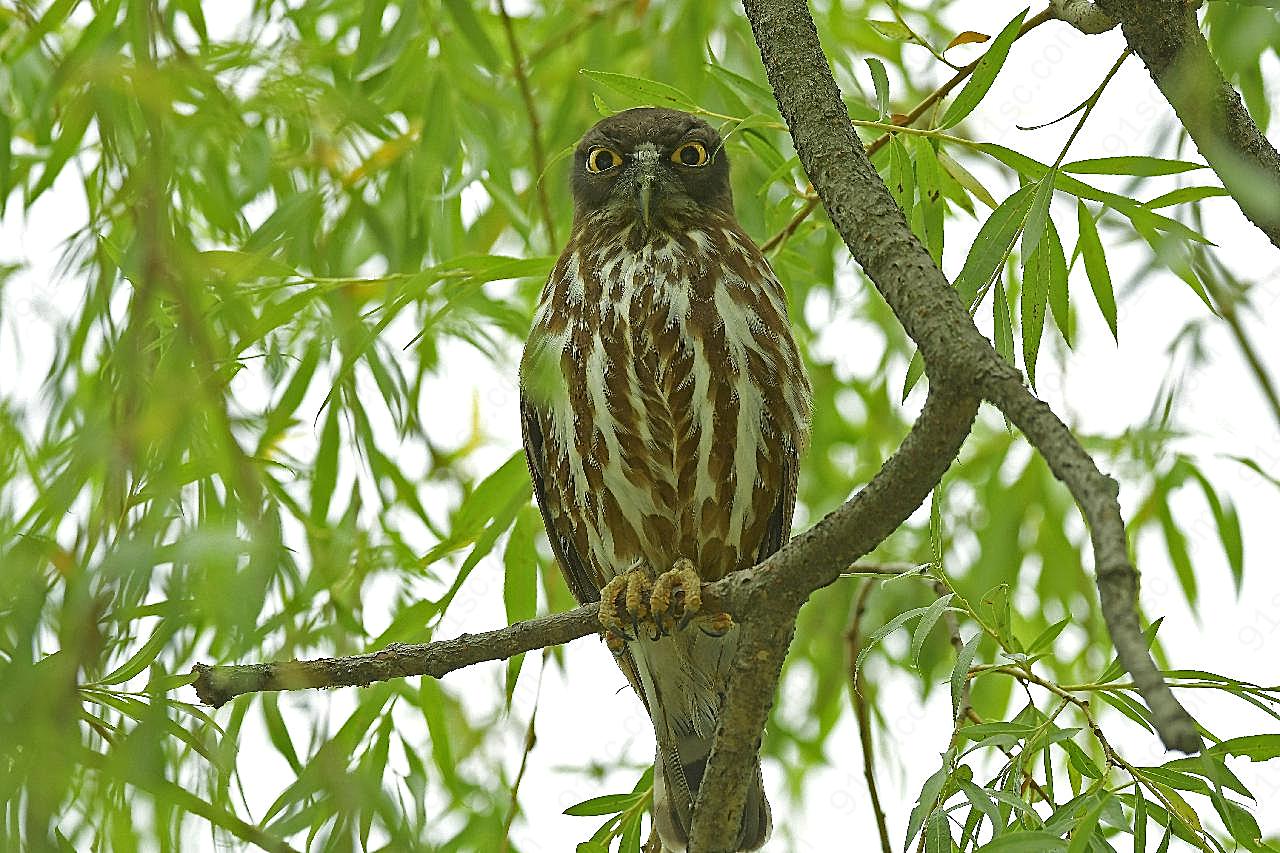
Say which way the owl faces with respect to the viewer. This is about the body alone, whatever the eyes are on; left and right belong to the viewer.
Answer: facing the viewer

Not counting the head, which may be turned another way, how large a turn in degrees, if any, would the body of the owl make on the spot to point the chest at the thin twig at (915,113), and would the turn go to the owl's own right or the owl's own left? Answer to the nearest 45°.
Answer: approximately 45° to the owl's own left

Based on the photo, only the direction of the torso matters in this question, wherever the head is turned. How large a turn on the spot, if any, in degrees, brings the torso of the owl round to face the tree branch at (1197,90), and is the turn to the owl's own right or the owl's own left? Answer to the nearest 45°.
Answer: approximately 45° to the owl's own left
